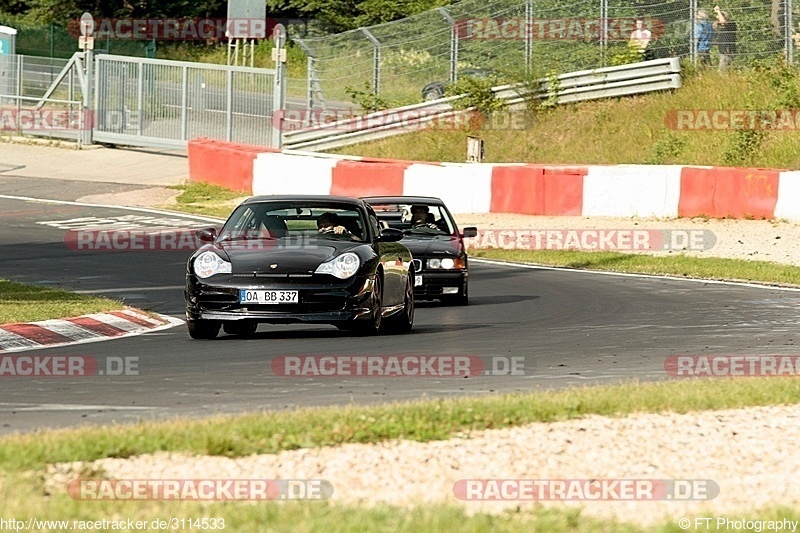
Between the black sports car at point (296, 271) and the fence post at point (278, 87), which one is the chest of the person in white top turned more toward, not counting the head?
the black sports car

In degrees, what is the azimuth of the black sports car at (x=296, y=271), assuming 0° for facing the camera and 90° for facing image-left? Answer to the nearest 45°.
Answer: approximately 0°

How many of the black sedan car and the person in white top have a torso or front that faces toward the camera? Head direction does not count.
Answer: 2

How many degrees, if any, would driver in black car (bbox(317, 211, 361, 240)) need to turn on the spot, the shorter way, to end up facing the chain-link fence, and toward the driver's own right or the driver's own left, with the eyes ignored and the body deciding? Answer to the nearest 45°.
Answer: approximately 135° to the driver's own right

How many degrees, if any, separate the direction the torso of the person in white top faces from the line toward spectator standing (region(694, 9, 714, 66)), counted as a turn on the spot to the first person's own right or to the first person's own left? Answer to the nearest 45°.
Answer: approximately 90° to the first person's own left

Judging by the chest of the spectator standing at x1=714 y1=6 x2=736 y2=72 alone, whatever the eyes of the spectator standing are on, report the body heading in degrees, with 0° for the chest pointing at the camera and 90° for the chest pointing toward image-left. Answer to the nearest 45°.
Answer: approximately 45°

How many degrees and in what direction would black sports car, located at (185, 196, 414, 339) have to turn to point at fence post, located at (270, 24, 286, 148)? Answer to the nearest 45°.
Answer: approximately 180°

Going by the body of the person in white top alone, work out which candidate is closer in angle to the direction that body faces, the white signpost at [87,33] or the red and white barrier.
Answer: the red and white barrier

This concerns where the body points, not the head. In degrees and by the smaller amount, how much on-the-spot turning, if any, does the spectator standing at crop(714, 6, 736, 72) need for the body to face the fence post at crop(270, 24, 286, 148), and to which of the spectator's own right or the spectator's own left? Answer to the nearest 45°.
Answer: approximately 45° to the spectator's own right

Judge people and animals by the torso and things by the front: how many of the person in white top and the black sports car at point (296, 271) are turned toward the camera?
2

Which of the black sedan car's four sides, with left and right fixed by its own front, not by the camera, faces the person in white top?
back

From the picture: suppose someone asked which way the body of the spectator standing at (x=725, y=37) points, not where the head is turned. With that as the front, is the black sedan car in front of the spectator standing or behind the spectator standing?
in front
